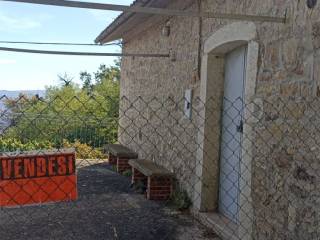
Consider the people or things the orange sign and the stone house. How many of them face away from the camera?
0

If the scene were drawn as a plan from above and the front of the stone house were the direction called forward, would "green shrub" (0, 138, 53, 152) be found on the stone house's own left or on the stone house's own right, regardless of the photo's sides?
on the stone house's own right

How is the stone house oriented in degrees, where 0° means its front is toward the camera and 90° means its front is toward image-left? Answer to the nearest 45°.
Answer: approximately 45°

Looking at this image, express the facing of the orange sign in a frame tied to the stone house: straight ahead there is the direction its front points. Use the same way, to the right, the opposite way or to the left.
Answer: to the left

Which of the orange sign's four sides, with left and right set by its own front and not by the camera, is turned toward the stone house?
left

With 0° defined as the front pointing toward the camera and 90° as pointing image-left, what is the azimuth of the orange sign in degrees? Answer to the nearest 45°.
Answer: approximately 0°

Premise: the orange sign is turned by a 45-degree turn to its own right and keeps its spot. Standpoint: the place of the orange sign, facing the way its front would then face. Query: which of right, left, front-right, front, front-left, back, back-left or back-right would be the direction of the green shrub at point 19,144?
back-right
